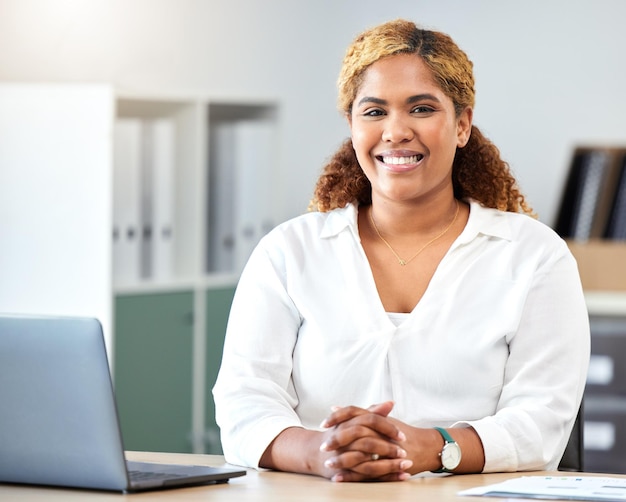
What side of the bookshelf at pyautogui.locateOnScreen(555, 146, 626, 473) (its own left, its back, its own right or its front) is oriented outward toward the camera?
front

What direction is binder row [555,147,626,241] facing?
toward the camera

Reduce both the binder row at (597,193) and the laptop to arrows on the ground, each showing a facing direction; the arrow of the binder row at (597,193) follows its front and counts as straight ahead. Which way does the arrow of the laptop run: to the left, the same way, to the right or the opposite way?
the opposite way

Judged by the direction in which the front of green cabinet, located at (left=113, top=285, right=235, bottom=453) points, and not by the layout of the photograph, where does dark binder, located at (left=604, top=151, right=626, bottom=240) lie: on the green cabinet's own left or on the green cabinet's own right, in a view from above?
on the green cabinet's own left

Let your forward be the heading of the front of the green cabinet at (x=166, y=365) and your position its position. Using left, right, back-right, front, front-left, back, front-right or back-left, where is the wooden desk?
front

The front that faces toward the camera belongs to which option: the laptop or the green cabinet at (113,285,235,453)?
the green cabinet

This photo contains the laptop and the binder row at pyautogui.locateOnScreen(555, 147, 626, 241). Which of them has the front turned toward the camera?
the binder row

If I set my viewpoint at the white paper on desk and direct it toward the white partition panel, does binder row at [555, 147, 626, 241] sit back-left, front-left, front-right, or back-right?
front-right

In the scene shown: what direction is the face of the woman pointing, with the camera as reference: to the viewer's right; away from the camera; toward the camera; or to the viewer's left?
toward the camera

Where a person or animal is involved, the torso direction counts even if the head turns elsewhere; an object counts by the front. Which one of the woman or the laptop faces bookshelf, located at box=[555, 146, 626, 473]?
the laptop

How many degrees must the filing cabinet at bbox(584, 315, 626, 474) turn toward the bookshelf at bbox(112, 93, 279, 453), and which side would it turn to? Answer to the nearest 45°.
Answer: approximately 90° to its right

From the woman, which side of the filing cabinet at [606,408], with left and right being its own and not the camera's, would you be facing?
front

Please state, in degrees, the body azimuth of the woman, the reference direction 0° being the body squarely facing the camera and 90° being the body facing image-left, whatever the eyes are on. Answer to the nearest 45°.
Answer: approximately 0°

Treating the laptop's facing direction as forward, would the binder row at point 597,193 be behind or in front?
in front
